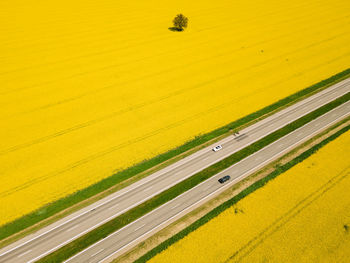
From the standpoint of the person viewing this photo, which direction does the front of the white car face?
facing the viewer and to the left of the viewer

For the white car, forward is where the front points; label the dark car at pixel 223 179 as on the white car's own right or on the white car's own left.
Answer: on the white car's own left
